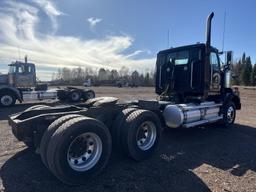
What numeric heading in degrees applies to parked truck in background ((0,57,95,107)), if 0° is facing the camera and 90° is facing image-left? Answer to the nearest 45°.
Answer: approximately 45°

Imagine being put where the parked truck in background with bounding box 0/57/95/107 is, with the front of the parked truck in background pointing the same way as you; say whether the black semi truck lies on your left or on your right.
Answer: on your left

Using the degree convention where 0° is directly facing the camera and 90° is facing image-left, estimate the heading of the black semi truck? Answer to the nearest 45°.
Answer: approximately 225°

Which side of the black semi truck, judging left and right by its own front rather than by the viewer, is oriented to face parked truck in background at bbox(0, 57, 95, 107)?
left

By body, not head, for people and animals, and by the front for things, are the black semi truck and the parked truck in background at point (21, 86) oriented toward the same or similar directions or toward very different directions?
very different directions
